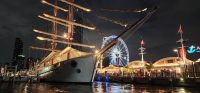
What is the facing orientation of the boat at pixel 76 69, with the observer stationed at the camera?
facing the viewer and to the right of the viewer
